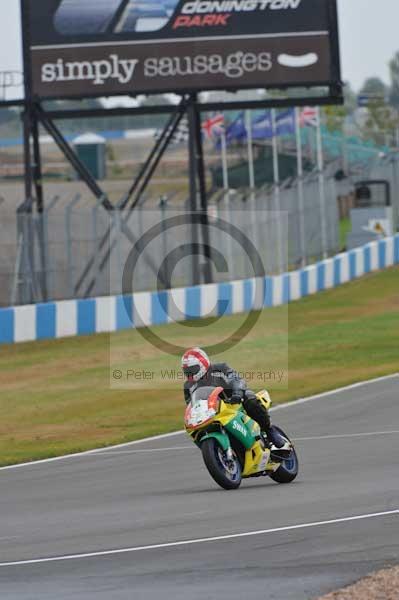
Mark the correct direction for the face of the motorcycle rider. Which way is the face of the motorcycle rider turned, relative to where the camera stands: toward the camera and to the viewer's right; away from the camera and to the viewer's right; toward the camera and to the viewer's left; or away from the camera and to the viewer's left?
toward the camera and to the viewer's left

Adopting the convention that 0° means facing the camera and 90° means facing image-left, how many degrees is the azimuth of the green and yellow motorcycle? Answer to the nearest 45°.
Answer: approximately 45°

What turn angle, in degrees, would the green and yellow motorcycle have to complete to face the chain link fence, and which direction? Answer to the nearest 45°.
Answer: approximately 135° to its right

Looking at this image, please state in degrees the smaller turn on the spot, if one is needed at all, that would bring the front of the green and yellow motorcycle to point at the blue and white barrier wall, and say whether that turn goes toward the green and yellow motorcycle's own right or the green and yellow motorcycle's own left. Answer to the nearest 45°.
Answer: approximately 135° to the green and yellow motorcycle's own right
